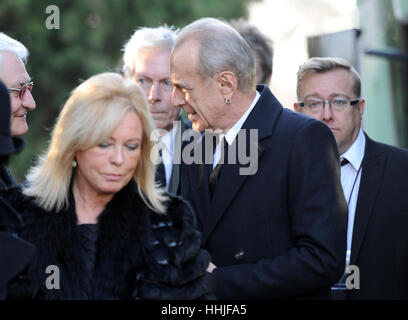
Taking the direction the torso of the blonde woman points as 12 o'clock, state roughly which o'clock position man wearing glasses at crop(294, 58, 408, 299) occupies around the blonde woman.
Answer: The man wearing glasses is roughly at 8 o'clock from the blonde woman.

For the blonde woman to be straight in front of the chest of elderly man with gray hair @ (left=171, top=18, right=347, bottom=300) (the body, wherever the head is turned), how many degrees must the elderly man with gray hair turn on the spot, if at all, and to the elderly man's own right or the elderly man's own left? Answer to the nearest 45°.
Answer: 0° — they already face them

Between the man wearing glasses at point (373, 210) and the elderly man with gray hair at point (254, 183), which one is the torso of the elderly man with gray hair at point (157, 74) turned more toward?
the elderly man with gray hair

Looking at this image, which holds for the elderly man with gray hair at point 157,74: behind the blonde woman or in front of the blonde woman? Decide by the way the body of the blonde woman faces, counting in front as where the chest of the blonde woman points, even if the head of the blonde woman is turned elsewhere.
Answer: behind

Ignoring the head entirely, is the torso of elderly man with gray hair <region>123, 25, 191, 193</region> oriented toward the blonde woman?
yes

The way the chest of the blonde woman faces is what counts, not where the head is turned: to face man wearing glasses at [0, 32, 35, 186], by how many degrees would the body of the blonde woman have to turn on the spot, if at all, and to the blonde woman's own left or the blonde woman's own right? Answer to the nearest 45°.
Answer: approximately 135° to the blonde woman's own right

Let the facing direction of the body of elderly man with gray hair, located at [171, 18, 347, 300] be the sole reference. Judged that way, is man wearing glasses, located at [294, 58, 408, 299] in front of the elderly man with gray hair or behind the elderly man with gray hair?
behind

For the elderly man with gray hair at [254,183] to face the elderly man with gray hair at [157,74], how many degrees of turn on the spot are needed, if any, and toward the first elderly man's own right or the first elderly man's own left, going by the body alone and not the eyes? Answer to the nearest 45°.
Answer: approximately 90° to the first elderly man's own right

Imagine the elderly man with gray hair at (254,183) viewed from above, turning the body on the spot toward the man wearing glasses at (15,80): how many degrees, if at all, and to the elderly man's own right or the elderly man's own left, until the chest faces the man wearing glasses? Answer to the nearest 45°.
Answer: approximately 90° to the elderly man's own right

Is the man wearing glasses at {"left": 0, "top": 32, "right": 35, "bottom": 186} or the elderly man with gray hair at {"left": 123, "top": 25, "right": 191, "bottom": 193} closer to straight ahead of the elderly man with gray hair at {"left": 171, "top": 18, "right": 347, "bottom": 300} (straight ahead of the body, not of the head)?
the man wearing glasses

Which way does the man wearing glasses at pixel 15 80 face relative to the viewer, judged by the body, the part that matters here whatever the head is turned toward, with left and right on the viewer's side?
facing to the right of the viewer
